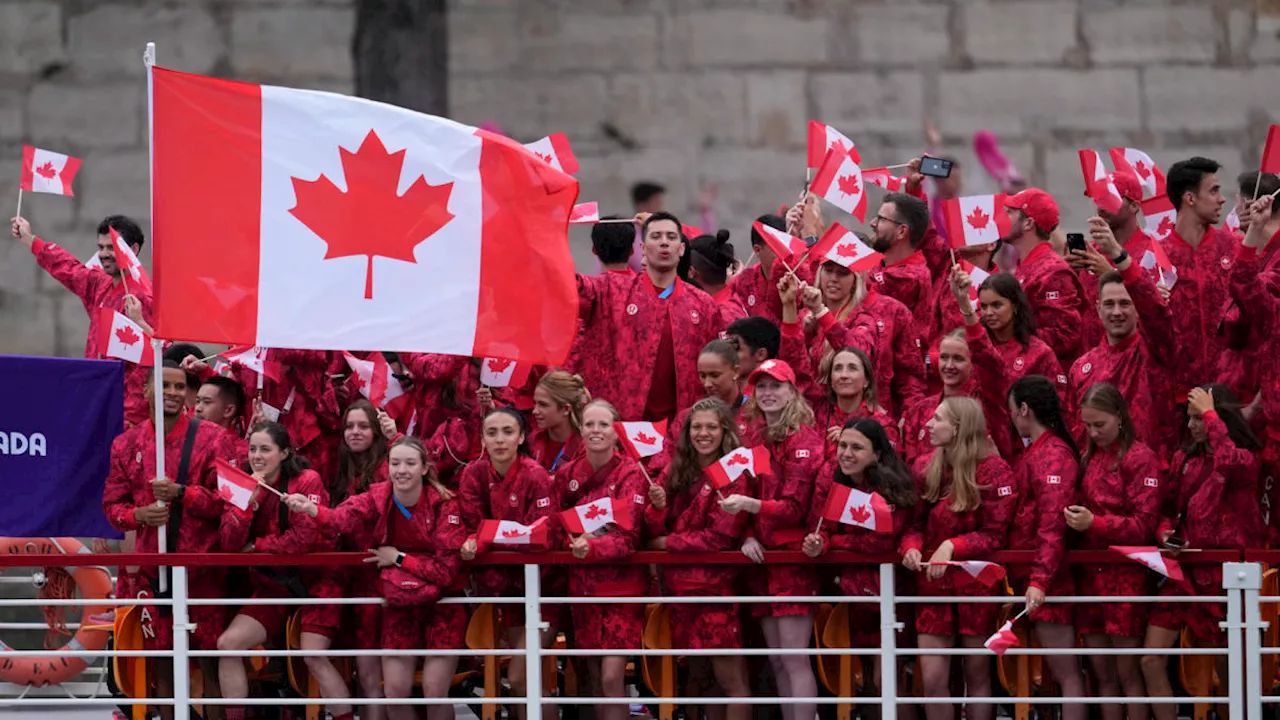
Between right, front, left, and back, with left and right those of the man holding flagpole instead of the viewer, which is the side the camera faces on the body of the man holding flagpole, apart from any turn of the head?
front

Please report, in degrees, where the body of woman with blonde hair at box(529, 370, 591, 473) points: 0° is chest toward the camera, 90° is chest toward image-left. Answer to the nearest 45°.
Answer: approximately 45°

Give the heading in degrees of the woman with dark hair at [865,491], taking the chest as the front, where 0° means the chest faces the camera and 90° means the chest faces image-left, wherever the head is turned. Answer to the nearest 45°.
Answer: approximately 45°

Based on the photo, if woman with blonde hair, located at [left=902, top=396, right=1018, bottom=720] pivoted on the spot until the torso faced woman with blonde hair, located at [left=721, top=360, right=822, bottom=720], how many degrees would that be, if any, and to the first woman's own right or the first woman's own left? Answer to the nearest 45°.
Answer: approximately 45° to the first woman's own right

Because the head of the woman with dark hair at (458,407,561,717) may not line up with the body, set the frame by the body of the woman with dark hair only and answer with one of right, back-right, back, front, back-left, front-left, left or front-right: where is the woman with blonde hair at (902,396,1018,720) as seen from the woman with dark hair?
left

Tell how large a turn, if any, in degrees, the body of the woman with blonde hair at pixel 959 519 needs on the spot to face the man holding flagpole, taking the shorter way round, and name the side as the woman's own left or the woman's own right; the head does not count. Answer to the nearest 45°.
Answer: approximately 45° to the woman's own right

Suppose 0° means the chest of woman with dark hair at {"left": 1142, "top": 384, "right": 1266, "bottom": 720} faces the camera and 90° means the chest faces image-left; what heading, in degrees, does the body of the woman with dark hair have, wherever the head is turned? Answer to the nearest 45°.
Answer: approximately 45°
